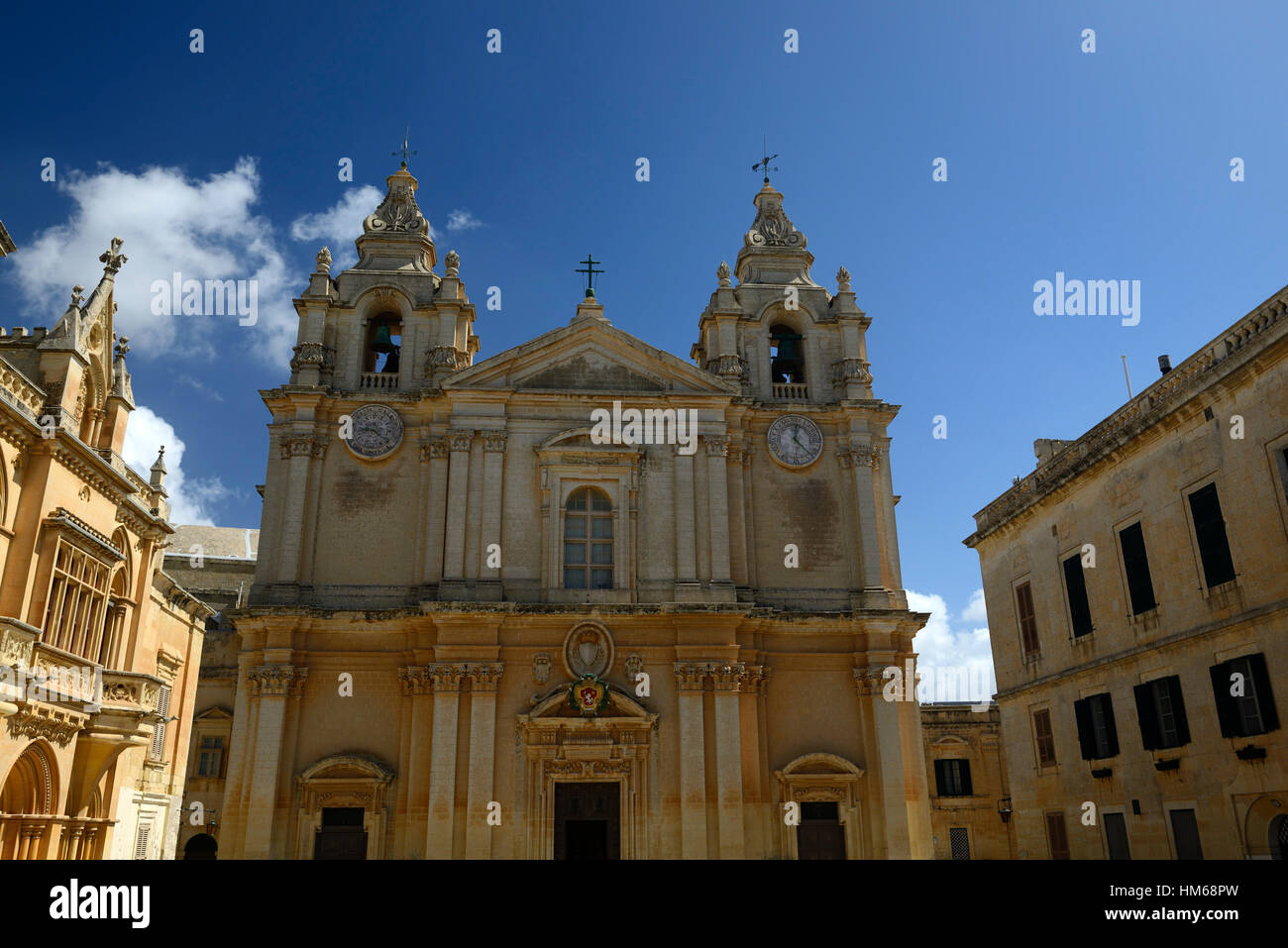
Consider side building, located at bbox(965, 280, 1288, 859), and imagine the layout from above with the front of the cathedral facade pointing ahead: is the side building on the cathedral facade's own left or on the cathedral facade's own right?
on the cathedral facade's own left

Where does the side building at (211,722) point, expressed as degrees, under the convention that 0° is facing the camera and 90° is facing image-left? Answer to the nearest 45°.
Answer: approximately 0°

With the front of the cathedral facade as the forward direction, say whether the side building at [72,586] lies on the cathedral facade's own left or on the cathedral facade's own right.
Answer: on the cathedral facade's own right

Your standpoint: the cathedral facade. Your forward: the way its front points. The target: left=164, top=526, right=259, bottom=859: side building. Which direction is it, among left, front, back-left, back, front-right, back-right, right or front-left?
back-right

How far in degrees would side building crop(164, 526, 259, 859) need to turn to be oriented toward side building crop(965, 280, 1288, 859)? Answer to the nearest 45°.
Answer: approximately 45° to its left

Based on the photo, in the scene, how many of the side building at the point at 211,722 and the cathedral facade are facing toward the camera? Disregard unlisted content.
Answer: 2

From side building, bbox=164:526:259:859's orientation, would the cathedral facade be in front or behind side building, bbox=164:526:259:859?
in front
